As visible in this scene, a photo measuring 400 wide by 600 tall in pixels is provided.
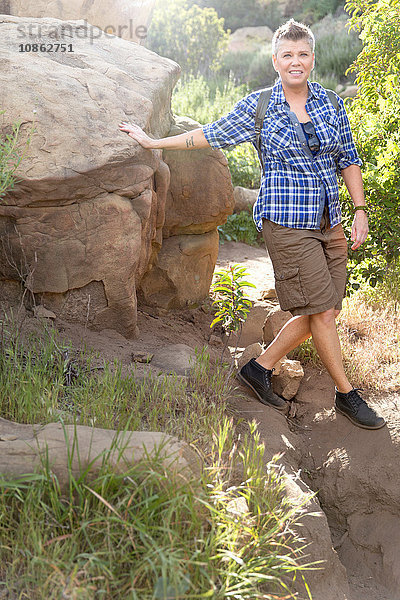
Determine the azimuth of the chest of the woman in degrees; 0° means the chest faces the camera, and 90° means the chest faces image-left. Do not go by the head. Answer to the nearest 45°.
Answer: approximately 315°

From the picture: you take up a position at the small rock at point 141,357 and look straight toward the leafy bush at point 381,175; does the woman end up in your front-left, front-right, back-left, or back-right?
front-right

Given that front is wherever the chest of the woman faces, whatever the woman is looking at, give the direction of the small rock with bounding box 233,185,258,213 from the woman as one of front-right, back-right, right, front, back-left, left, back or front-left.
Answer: back-left

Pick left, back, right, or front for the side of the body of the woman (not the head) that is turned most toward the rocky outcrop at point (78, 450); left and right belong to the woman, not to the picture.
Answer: right

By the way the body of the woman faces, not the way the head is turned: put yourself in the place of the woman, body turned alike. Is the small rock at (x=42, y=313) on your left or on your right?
on your right

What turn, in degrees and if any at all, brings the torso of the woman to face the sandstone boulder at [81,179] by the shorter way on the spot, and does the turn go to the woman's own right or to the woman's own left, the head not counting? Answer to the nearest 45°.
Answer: approximately 135° to the woman's own right

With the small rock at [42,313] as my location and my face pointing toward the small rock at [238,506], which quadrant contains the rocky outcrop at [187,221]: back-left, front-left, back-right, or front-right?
back-left

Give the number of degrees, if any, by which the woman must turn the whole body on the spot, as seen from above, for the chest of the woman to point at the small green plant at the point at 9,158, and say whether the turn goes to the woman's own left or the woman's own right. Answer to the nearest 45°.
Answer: approximately 135° to the woman's own right

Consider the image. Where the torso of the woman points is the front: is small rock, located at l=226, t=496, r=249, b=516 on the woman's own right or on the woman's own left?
on the woman's own right

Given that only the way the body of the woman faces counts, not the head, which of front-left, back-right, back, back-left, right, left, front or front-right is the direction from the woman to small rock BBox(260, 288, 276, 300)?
back-left

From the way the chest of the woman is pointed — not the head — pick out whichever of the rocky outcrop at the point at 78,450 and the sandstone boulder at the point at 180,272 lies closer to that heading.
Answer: the rocky outcrop
